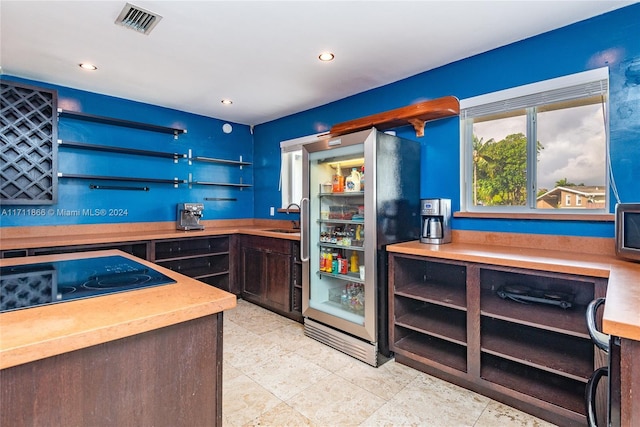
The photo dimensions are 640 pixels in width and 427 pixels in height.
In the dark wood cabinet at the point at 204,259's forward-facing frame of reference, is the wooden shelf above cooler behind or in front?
in front

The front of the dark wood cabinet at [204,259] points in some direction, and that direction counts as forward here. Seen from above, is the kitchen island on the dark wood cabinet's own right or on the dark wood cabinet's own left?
on the dark wood cabinet's own right

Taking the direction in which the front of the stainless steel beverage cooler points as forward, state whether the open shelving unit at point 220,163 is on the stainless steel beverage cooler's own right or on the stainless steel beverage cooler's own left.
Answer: on the stainless steel beverage cooler's own right

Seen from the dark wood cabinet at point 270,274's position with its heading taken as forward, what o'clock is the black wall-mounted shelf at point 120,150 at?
The black wall-mounted shelf is roughly at 2 o'clock from the dark wood cabinet.

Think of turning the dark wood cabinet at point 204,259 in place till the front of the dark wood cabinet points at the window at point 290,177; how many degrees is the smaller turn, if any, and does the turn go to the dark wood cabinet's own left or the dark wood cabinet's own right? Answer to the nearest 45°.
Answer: approximately 45° to the dark wood cabinet's own left

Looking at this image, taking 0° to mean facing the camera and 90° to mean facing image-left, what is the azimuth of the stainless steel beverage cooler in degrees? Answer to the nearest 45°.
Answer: approximately 45°

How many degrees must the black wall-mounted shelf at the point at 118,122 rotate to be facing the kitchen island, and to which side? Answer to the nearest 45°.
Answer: approximately 45° to its right

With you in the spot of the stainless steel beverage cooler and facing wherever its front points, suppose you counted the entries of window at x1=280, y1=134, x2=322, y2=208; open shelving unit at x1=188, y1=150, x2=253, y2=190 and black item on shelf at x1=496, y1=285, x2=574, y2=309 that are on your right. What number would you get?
2

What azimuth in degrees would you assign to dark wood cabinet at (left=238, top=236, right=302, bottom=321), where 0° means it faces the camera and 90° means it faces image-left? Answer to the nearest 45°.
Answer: approximately 45°

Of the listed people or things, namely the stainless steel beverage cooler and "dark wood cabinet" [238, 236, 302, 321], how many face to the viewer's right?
0

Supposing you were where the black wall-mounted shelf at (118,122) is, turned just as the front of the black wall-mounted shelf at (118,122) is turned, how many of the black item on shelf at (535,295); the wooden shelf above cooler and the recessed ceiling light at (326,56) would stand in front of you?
3

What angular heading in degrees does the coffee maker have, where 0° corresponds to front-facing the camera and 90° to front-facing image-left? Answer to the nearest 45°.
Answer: approximately 45°
